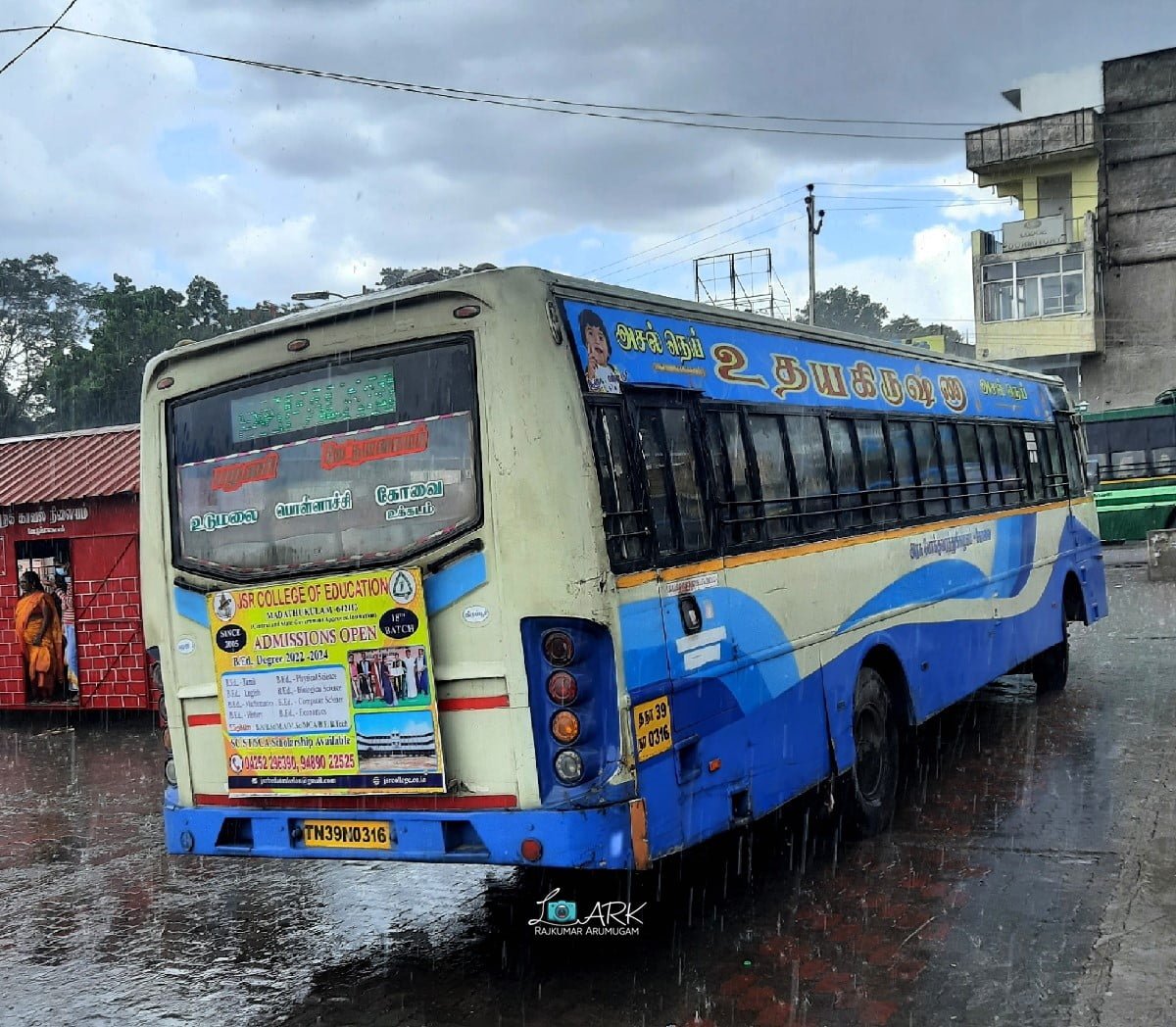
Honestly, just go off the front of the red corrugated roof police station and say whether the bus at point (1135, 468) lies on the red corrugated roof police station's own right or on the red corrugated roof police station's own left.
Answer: on the red corrugated roof police station's own left

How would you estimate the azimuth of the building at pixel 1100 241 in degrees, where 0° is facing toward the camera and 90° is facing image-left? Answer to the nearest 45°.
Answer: approximately 45°

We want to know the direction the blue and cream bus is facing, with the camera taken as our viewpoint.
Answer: facing away from the viewer and to the right of the viewer

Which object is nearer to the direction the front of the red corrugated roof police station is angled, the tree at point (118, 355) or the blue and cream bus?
the blue and cream bus

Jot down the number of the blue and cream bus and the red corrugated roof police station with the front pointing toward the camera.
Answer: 1

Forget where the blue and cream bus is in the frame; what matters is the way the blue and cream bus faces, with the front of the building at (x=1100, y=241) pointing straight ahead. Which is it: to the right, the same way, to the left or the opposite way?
the opposite way

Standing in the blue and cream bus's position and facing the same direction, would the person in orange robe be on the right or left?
on its left
